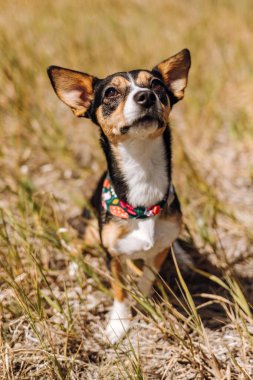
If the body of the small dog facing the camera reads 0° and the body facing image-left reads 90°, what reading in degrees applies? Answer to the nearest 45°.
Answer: approximately 0°
